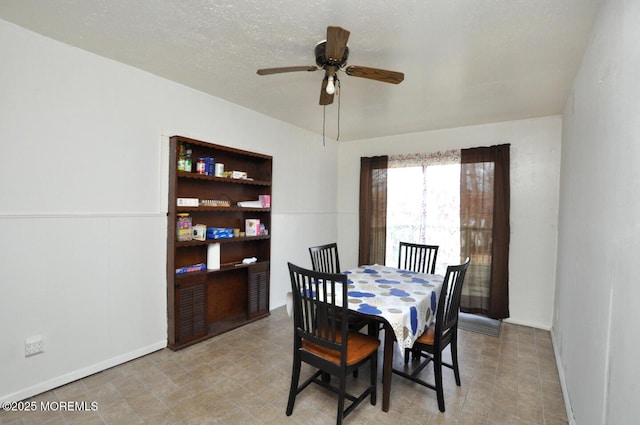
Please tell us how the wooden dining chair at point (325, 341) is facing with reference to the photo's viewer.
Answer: facing away from the viewer and to the right of the viewer

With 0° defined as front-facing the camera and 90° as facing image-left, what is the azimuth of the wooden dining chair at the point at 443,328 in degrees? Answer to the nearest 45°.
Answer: approximately 135°

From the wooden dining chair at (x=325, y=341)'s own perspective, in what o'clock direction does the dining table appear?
The dining table is roughly at 1 o'clock from the wooden dining chair.

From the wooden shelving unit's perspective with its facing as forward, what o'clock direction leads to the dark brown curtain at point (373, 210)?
The dark brown curtain is roughly at 10 o'clock from the wooden shelving unit.

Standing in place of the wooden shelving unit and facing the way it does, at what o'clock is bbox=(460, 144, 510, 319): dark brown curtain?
The dark brown curtain is roughly at 11 o'clock from the wooden shelving unit.

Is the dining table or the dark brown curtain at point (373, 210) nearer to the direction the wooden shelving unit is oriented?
the dining table

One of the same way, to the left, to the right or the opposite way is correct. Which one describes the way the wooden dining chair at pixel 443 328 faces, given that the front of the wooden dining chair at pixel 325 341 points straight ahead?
to the left

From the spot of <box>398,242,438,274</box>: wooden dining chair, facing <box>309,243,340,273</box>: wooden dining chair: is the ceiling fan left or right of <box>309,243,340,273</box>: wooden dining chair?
left
